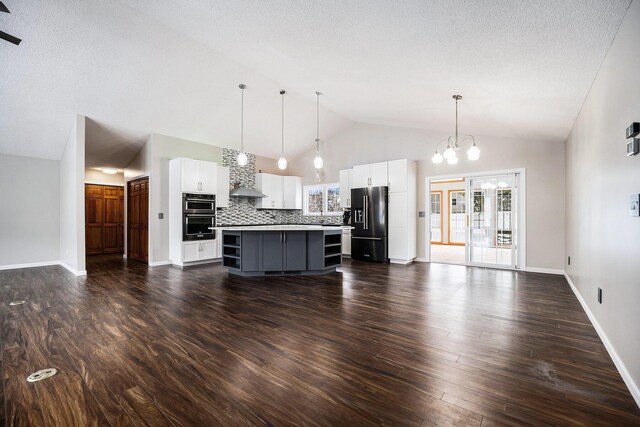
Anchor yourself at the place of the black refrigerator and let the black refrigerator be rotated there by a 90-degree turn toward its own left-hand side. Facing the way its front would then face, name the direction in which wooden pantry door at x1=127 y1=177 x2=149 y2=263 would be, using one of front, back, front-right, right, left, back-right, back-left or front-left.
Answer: back-right

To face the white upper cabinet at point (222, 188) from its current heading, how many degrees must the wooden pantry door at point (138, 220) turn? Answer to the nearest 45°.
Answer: approximately 90° to its left

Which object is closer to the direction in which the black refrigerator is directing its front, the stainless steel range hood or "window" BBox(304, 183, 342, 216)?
the stainless steel range hood

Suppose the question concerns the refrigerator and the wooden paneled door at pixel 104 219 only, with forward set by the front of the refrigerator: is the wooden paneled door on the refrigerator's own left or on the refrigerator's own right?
on the refrigerator's own right

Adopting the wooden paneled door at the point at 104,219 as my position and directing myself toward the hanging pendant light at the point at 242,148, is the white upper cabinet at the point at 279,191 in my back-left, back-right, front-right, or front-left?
front-left

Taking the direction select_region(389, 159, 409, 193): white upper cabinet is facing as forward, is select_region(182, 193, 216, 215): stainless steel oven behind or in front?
in front

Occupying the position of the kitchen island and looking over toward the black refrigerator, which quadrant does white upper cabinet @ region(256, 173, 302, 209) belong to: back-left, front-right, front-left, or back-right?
front-left

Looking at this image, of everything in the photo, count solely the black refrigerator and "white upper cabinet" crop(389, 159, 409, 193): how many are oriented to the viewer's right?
0

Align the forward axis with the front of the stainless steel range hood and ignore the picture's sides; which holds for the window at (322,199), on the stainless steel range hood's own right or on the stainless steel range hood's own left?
on the stainless steel range hood's own left

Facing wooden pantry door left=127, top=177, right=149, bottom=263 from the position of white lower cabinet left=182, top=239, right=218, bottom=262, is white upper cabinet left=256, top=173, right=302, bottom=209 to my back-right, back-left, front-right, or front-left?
back-right

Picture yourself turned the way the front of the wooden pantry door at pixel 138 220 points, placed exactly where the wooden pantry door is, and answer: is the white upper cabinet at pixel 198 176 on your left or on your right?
on your left

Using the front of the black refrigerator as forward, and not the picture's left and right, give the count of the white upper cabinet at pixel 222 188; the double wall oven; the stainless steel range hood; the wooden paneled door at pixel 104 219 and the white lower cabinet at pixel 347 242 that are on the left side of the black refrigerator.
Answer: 0

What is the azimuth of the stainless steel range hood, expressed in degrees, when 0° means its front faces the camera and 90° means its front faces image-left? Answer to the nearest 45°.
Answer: approximately 315°

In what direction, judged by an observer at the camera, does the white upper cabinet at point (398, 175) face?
facing the viewer and to the left of the viewer

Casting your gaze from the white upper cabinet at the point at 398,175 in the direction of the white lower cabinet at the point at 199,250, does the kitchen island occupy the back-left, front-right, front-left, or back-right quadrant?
front-left

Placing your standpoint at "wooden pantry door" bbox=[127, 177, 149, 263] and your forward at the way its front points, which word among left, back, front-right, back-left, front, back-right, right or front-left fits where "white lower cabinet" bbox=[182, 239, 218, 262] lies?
left

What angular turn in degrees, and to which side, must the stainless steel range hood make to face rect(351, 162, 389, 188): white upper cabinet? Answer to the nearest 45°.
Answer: approximately 45° to its left
